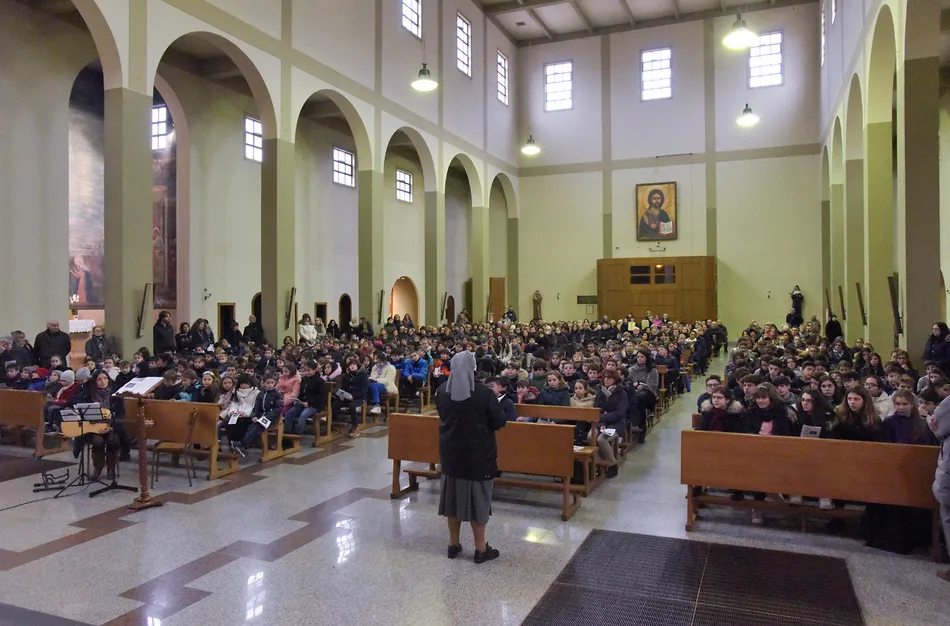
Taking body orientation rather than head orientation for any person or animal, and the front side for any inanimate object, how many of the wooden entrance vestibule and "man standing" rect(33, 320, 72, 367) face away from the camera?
0

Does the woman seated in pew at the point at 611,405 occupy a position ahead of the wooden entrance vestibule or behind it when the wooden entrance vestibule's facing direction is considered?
ahead

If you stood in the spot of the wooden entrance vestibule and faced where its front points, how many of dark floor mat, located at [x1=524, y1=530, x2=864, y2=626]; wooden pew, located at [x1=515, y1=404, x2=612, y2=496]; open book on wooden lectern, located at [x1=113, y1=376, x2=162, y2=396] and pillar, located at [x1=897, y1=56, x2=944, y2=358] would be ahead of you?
4

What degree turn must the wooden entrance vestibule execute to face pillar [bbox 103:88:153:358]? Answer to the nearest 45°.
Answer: approximately 45° to its right

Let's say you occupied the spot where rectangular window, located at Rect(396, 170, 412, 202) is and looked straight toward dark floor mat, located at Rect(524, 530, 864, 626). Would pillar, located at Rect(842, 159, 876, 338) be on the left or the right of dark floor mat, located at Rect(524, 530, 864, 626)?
left

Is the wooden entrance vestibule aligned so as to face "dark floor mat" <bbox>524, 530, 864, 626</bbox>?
yes

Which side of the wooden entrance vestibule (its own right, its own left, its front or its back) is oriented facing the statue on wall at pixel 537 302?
right

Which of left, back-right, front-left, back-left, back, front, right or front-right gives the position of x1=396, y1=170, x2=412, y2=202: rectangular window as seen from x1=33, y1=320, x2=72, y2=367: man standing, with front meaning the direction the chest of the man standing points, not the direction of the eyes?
left

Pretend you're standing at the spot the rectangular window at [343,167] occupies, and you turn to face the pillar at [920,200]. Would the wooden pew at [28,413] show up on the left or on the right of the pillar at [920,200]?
right

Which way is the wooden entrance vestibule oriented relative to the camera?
toward the camera

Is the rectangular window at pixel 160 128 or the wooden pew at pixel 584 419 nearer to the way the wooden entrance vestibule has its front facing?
the wooden pew

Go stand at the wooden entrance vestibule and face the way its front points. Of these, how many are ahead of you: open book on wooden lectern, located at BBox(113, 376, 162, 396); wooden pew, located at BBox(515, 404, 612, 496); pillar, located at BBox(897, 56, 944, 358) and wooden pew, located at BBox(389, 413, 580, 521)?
4

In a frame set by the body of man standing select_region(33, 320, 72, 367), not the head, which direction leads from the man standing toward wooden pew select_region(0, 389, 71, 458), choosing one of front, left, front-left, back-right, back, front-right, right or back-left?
front-right
